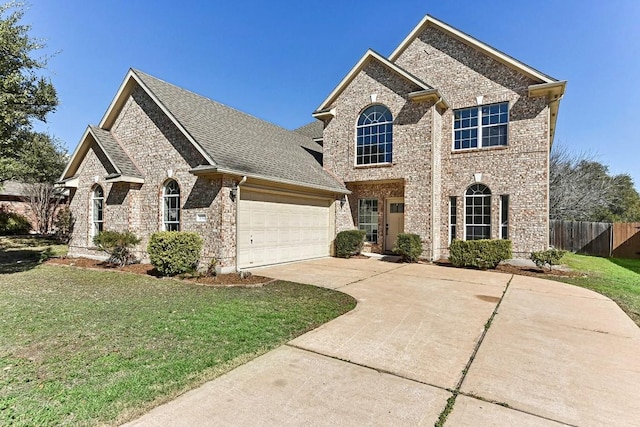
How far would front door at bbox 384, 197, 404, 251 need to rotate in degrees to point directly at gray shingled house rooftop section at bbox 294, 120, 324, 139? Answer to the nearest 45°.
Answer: approximately 135° to its right

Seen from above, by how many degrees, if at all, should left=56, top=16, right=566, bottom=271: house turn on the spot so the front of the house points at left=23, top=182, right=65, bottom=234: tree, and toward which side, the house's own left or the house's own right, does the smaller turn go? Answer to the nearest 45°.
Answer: approximately 135° to the house's own right

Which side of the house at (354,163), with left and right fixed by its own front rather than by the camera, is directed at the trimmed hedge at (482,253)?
left

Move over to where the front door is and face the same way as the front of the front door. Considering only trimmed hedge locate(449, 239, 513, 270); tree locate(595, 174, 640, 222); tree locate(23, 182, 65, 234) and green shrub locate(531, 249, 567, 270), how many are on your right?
1

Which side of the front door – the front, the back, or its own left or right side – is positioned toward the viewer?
front

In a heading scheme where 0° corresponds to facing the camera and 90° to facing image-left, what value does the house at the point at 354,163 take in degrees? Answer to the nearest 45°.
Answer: approximately 0°

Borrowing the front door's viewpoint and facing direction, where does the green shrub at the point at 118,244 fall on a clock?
The green shrub is roughly at 2 o'clock from the front door.

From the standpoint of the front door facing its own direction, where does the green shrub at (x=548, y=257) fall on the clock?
The green shrub is roughly at 10 o'clock from the front door.

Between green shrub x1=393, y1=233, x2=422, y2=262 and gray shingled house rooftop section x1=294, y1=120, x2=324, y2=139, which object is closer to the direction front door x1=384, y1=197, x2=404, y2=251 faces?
the green shrub

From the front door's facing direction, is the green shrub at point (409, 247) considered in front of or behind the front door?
in front

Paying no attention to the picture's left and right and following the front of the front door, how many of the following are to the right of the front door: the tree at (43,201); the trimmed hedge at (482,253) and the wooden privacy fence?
1

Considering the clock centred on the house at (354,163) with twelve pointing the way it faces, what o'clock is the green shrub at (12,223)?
The green shrub is roughly at 4 o'clock from the house.

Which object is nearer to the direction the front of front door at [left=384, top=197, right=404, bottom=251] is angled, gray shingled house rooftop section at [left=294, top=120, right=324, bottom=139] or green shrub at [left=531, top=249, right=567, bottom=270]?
the green shrub

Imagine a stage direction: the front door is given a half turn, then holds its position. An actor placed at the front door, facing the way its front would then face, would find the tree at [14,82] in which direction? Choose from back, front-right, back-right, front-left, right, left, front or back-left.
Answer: back-left

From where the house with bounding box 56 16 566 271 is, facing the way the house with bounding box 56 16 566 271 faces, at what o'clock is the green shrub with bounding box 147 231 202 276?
The green shrub is roughly at 2 o'clock from the house.

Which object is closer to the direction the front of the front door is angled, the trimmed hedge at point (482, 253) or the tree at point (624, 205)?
the trimmed hedge

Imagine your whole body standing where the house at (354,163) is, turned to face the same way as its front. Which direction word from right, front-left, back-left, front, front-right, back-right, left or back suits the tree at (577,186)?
back-left
